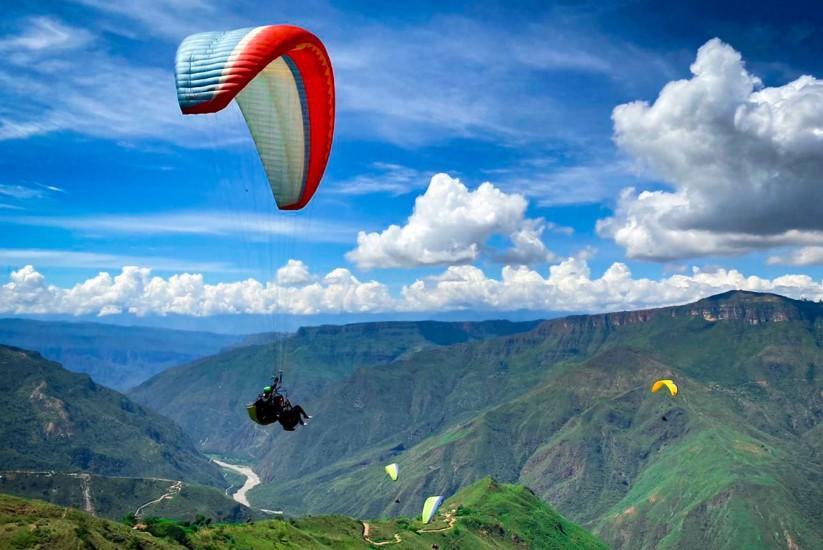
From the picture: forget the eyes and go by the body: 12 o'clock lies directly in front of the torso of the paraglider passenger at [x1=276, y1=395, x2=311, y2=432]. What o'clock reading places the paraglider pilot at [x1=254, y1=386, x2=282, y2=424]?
the paraglider pilot at [x1=254, y1=386, x2=282, y2=424] is roughly at 5 o'clock from the paraglider passenger at [x1=276, y1=395, x2=311, y2=432].

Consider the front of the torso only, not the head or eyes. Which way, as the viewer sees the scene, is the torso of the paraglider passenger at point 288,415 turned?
to the viewer's right
